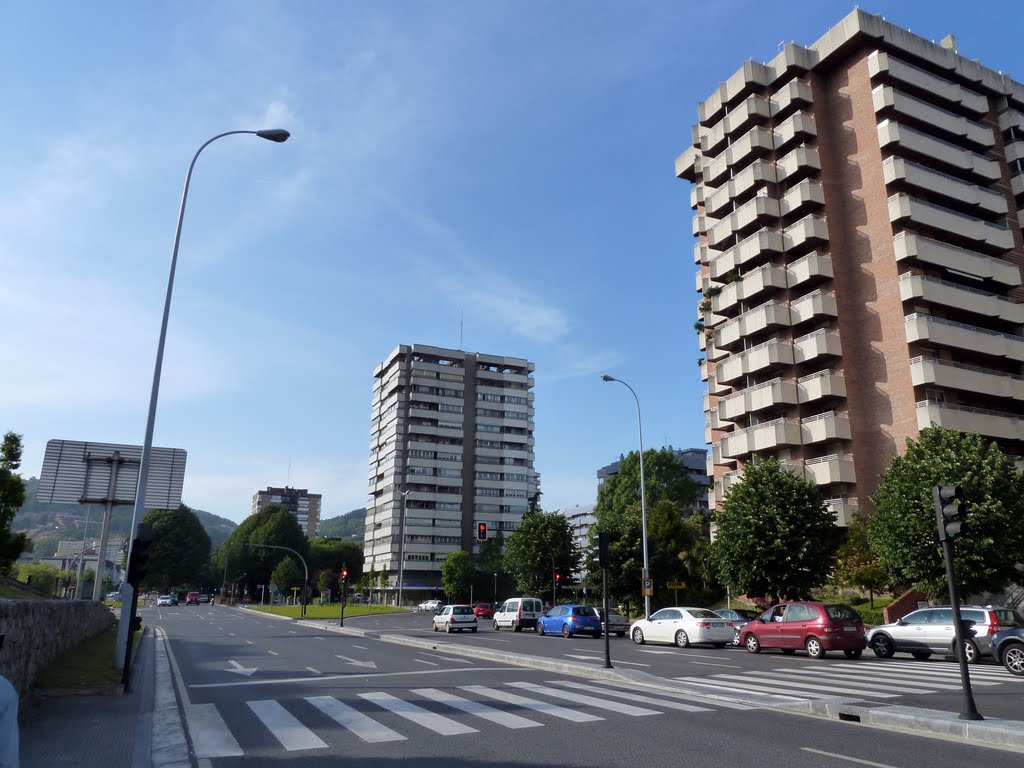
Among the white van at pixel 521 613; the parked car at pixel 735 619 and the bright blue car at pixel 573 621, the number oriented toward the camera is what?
0

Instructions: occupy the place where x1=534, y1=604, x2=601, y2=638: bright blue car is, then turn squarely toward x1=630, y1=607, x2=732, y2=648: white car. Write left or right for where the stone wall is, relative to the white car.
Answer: right

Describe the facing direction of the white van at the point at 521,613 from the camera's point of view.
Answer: facing away from the viewer and to the left of the viewer

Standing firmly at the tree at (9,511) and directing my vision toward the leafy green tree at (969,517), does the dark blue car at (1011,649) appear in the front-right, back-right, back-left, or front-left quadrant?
front-right

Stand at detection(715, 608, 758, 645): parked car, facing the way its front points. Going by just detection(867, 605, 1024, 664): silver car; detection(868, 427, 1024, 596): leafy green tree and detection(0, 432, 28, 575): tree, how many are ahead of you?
1

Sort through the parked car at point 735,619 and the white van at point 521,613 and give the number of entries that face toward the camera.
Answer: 0

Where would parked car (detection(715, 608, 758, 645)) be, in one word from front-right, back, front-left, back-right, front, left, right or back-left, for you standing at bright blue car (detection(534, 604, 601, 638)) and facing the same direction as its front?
back

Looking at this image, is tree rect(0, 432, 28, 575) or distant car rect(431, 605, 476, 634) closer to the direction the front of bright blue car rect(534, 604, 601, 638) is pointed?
the distant car

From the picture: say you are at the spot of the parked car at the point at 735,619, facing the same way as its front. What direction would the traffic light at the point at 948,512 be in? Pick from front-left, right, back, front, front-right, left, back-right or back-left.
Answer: left

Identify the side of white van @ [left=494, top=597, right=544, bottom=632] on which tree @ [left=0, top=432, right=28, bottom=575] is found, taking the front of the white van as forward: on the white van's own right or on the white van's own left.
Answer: on the white van's own left

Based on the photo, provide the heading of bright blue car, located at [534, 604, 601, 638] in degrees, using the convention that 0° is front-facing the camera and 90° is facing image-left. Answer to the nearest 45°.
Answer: approximately 135°

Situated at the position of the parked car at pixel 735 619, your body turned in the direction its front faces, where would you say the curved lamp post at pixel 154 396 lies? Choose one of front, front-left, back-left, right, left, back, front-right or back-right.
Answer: front-left

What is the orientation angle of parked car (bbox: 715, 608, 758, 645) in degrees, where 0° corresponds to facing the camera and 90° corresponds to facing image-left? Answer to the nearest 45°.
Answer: approximately 90°
